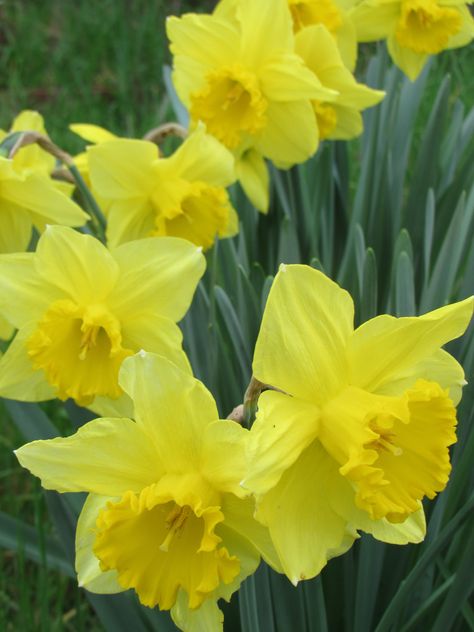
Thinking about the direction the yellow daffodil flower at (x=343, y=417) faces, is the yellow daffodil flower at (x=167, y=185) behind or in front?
behind

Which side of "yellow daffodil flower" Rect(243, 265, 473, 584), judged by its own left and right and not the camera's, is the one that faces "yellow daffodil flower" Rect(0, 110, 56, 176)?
back

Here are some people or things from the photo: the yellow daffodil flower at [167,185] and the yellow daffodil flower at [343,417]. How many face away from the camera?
0

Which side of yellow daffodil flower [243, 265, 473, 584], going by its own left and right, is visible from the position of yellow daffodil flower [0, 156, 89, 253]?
back

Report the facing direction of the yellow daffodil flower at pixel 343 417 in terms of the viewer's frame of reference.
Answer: facing the viewer and to the right of the viewer

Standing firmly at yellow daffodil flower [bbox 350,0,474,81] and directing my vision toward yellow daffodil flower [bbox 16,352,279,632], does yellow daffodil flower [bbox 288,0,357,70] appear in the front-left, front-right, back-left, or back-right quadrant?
front-right

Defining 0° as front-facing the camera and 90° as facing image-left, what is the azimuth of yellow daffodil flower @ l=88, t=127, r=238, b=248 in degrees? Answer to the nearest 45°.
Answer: approximately 315°

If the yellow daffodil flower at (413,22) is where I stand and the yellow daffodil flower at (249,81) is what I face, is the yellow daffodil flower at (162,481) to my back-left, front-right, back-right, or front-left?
front-left

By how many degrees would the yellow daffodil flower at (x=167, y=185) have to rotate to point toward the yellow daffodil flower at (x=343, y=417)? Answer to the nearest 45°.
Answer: approximately 45° to its right

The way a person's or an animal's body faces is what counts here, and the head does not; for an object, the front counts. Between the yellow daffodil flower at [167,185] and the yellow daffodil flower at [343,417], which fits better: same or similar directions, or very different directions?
same or similar directions
